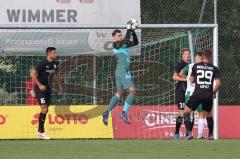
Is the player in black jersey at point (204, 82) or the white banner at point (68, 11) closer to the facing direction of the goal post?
the player in black jersey

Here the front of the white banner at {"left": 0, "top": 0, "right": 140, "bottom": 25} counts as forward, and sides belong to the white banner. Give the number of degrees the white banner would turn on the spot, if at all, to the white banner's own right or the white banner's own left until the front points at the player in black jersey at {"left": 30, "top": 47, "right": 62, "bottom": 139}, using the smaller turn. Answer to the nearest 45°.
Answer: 0° — it already faces them

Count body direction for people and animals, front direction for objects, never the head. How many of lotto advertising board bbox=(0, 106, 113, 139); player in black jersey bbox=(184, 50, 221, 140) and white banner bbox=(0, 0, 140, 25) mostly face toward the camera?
2

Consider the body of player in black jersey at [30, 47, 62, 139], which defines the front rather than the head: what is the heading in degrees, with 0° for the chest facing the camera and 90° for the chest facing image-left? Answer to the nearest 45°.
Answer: approximately 315°

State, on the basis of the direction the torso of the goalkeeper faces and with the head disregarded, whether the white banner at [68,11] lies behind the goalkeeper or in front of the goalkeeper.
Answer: behind

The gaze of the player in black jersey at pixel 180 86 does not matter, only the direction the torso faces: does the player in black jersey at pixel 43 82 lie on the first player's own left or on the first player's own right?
on the first player's own right

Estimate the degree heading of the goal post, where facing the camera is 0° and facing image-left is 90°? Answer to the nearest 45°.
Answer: approximately 0°

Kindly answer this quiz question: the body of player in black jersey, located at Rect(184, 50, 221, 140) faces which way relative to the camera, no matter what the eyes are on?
away from the camera

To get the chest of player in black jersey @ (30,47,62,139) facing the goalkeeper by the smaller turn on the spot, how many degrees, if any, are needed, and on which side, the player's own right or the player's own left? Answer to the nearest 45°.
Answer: approximately 45° to the player's own left

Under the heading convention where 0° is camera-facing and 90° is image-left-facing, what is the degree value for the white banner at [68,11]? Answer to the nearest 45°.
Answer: approximately 0°
